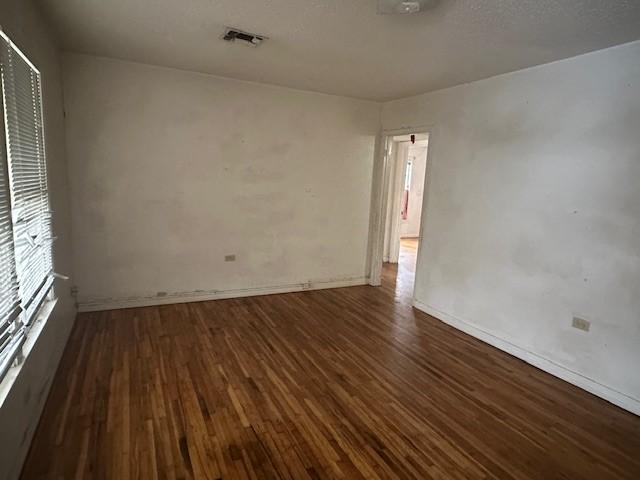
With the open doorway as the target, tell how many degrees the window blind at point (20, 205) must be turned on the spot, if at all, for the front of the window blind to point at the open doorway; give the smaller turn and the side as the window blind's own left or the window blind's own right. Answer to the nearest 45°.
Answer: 0° — it already faces it

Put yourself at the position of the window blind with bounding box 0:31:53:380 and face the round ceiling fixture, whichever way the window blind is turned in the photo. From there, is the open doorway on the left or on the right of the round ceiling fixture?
left

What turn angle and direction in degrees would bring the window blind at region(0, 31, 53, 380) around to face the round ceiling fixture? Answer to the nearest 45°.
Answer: approximately 45° to its right

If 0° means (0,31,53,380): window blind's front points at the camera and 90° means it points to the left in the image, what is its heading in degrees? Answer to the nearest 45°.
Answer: approximately 270°

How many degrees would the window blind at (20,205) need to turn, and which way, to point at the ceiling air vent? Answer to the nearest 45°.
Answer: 0° — it already faces it
